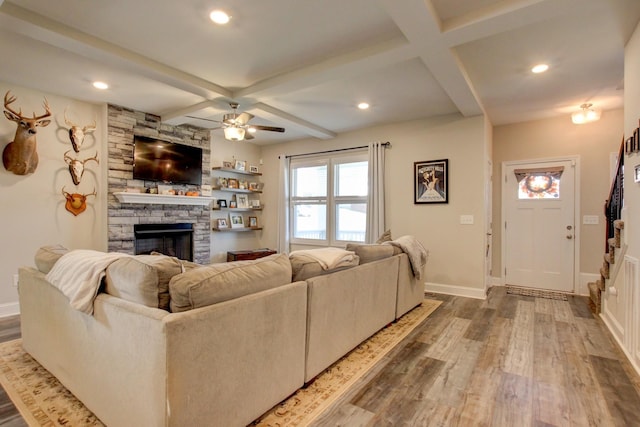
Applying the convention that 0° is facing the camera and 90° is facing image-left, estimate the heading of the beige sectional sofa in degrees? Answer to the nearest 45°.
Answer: approximately 135°

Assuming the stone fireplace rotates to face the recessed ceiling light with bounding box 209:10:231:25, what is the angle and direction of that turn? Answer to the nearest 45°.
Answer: approximately 45° to its right

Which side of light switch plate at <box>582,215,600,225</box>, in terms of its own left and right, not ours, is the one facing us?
front

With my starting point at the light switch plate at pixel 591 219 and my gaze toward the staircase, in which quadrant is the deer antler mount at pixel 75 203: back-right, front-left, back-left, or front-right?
front-right

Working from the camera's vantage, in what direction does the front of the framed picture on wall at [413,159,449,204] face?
facing the viewer

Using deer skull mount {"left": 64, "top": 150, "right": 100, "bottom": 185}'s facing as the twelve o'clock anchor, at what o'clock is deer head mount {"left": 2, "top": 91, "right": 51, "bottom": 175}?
deer head mount {"left": 2, "top": 91, "right": 51, "bottom": 175} is roughly at 2 o'clock from deer skull mount {"left": 64, "top": 150, "right": 100, "bottom": 185}.

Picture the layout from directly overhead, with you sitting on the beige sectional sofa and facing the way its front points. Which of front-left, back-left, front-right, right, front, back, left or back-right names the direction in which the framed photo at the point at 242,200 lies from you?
front-right

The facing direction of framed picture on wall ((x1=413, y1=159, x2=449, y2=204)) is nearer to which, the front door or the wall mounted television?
the wall mounted television

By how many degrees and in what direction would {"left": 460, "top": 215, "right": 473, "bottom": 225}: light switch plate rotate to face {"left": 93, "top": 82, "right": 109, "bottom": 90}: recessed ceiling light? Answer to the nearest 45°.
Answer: approximately 45° to its right

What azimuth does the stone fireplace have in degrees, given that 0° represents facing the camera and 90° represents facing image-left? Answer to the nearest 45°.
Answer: approximately 315°

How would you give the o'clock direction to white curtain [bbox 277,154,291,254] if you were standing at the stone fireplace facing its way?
The white curtain is roughly at 10 o'clock from the stone fireplace.

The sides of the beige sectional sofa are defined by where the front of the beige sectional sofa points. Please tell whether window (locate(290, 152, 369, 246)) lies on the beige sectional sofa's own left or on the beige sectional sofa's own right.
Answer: on the beige sectional sofa's own right

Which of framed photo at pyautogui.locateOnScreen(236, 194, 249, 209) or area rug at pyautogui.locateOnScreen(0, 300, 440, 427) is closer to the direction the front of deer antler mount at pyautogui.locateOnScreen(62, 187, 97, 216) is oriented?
the area rug

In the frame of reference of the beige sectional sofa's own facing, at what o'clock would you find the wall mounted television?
The wall mounted television is roughly at 1 o'clock from the beige sectional sofa.

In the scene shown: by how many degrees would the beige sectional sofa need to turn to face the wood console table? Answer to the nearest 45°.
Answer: approximately 45° to its right
